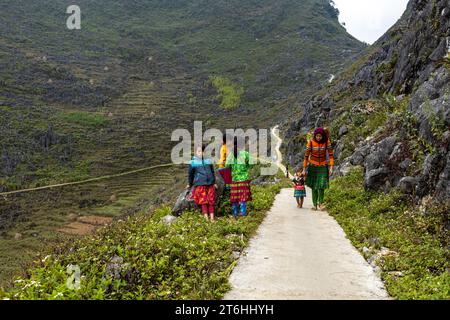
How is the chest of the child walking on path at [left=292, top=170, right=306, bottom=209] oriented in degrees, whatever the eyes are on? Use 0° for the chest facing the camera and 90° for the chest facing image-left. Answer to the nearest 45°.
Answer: approximately 0°

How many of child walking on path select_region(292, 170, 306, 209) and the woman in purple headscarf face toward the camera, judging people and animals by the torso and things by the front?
2

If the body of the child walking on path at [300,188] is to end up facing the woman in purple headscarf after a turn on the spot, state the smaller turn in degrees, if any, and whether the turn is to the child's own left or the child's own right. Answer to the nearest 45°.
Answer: approximately 45° to the child's own left

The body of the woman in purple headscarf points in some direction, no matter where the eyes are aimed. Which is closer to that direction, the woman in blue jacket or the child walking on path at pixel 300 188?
the woman in blue jacket

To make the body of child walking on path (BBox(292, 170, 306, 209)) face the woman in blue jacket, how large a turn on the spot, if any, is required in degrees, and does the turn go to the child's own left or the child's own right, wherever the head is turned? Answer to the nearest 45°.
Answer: approximately 45° to the child's own right
